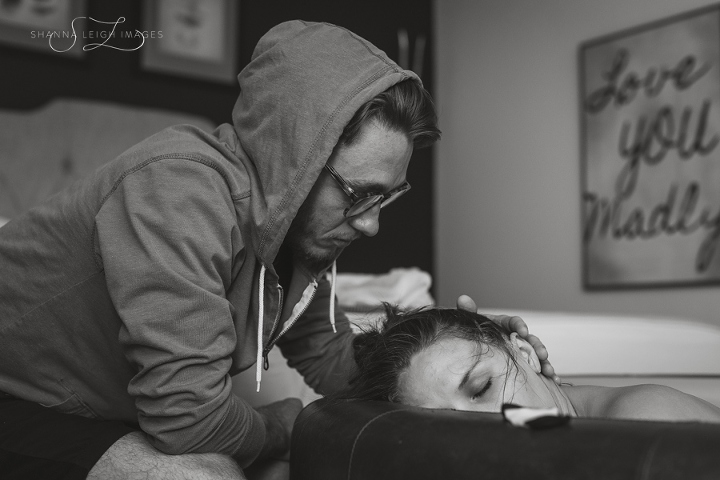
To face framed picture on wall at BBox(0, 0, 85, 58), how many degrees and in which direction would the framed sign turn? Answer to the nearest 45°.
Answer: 0° — it already faces it

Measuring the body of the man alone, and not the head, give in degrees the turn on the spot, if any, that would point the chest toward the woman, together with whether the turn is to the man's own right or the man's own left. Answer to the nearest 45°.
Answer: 0° — they already face them

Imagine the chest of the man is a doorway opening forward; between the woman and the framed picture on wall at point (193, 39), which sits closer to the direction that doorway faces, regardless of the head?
the woman

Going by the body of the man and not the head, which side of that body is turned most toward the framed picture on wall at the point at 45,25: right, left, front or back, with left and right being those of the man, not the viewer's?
back

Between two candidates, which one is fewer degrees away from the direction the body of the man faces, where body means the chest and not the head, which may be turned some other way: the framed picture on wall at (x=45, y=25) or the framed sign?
the framed sign

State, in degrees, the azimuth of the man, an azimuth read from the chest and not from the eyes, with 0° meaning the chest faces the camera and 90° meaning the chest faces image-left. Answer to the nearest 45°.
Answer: approximately 315°
